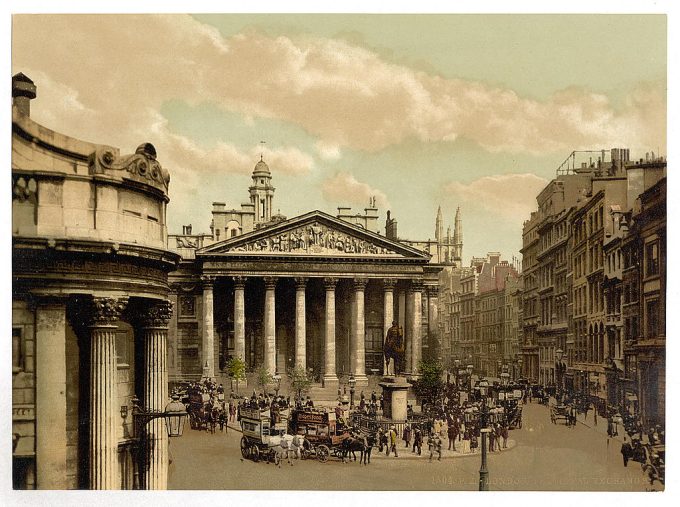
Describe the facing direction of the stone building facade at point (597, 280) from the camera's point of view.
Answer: facing the viewer and to the left of the viewer

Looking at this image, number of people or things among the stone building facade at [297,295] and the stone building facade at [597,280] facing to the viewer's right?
0

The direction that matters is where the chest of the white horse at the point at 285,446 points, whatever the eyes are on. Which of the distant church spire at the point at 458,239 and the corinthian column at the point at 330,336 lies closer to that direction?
the distant church spire

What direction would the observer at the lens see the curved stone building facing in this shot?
facing the viewer and to the right of the viewer

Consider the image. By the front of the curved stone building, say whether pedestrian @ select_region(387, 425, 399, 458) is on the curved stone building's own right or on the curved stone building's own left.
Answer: on the curved stone building's own left

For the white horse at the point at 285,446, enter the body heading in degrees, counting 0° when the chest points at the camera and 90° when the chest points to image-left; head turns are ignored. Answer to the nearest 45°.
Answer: approximately 315°

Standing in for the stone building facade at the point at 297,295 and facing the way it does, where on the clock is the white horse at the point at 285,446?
The white horse is roughly at 12 o'clock from the stone building facade.
